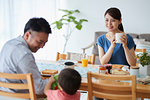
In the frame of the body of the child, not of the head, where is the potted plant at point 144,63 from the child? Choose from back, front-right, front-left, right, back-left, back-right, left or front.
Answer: front-right

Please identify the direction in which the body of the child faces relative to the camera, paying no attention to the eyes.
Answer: away from the camera

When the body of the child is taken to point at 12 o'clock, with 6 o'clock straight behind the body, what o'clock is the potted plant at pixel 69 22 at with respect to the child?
The potted plant is roughly at 12 o'clock from the child.

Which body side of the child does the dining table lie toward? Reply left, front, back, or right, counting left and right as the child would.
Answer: front

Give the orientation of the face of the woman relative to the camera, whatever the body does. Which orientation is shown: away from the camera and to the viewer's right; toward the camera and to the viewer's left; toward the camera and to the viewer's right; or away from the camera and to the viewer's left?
toward the camera and to the viewer's left

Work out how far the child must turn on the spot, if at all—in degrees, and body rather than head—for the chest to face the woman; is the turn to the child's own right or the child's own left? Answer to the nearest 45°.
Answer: approximately 45° to the child's own right
